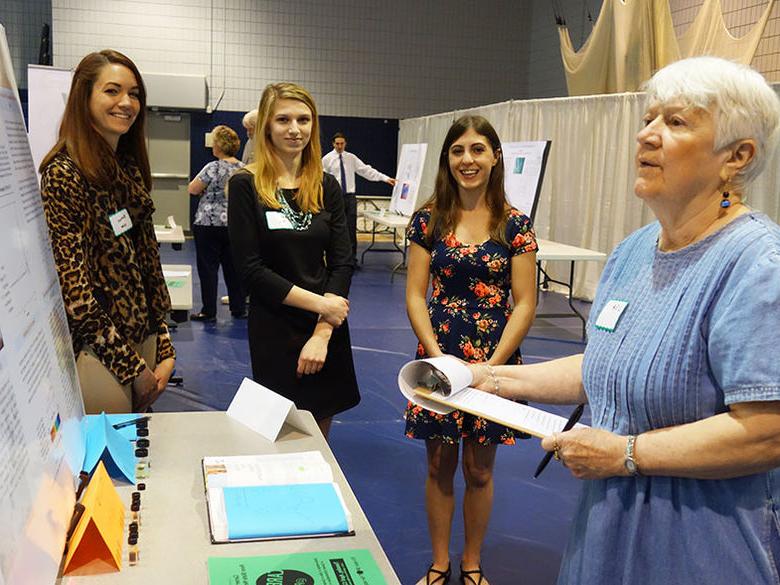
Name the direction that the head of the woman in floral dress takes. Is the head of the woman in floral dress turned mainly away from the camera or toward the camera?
toward the camera

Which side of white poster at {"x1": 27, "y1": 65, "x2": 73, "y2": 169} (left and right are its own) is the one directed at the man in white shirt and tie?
left

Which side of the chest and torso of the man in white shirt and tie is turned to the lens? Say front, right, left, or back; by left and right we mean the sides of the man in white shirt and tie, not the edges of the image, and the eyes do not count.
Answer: front

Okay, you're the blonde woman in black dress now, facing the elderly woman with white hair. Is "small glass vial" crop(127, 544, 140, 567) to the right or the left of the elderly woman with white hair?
right

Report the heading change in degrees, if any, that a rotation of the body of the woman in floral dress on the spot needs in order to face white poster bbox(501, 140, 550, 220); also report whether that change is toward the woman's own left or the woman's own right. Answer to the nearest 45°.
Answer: approximately 180°

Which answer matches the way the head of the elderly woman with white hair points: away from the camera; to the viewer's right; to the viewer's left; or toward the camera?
to the viewer's left

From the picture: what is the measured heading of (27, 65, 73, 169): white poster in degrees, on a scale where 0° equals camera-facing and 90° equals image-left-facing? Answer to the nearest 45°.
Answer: approximately 315°

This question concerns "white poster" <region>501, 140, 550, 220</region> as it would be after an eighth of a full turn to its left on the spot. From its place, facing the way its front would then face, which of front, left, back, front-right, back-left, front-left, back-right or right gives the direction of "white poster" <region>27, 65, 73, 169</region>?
front-right

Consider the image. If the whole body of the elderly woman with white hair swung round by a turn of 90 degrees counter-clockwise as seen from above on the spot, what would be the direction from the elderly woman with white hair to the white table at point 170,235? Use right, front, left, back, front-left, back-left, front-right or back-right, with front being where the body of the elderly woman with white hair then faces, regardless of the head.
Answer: back
